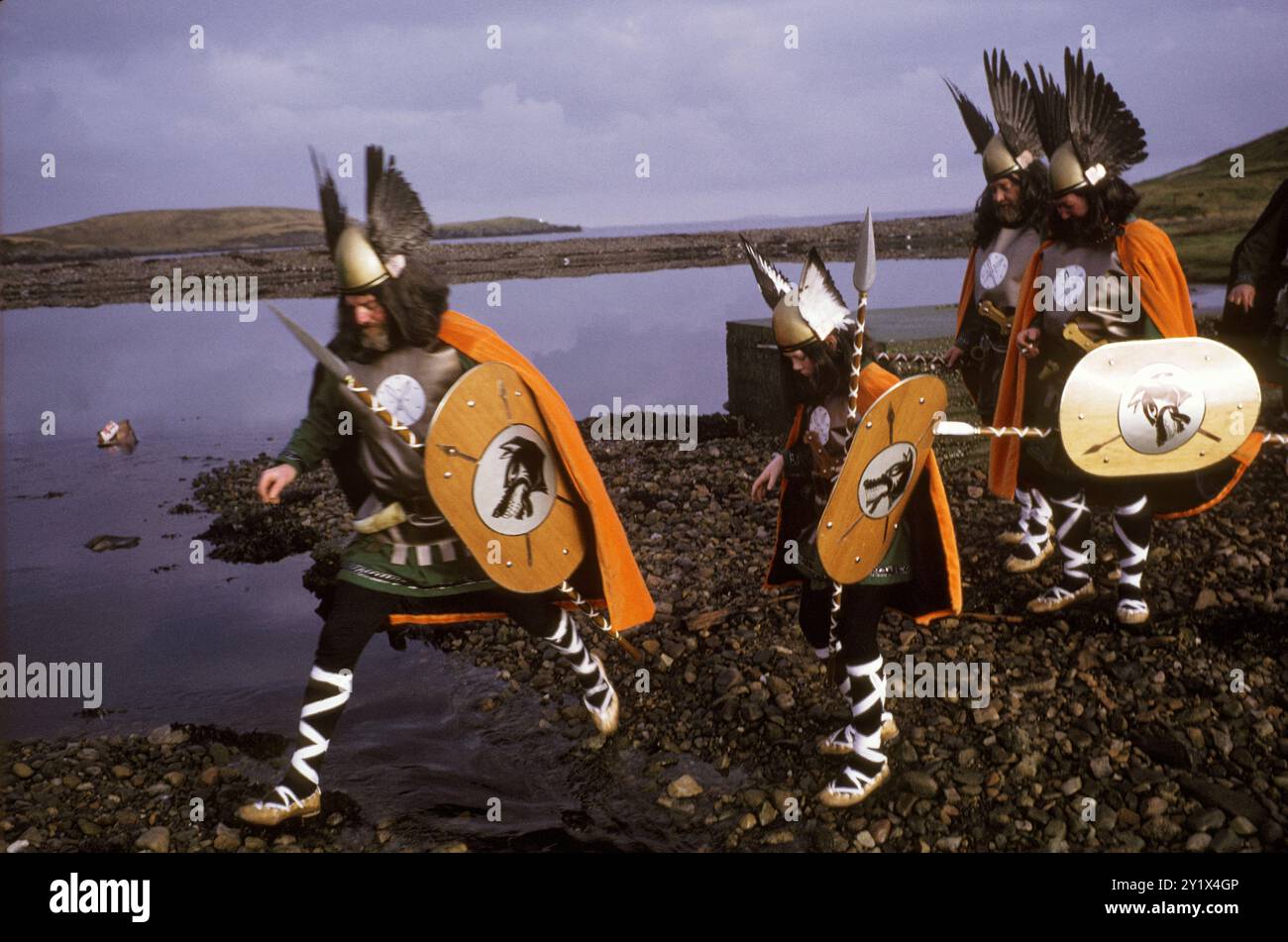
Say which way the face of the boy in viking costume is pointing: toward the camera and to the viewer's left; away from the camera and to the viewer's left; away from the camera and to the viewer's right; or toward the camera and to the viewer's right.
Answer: toward the camera and to the viewer's left

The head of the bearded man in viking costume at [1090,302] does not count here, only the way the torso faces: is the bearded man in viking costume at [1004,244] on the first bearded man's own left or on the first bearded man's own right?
on the first bearded man's own right

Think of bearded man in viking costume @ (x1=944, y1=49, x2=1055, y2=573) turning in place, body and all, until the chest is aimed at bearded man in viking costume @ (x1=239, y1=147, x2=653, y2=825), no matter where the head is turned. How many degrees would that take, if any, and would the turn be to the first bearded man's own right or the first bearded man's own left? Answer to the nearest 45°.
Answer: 0° — they already face them

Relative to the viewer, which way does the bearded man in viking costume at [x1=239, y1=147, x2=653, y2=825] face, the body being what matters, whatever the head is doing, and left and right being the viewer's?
facing the viewer and to the left of the viewer

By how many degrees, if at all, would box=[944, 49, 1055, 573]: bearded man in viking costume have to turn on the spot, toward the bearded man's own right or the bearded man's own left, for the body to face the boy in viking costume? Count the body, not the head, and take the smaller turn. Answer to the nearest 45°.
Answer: approximately 45° to the bearded man's own left

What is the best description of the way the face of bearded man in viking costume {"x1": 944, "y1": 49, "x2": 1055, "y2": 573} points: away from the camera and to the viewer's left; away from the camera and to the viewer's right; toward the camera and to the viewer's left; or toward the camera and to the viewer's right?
toward the camera and to the viewer's left

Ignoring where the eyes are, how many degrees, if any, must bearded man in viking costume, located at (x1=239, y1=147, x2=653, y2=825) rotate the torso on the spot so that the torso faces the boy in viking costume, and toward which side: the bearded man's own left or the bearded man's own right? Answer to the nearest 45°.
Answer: approximately 135° to the bearded man's own left

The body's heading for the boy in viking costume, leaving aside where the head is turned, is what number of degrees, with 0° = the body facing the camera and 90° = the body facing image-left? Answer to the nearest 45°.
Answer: approximately 45°

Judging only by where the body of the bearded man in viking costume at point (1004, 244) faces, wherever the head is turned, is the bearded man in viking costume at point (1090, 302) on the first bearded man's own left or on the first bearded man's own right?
on the first bearded man's own left

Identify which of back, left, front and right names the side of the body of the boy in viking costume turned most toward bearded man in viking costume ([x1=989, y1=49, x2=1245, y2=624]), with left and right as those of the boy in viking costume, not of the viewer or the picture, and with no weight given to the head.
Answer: back

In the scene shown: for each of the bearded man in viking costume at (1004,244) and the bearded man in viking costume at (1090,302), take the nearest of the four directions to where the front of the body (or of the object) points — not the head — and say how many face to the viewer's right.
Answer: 0
